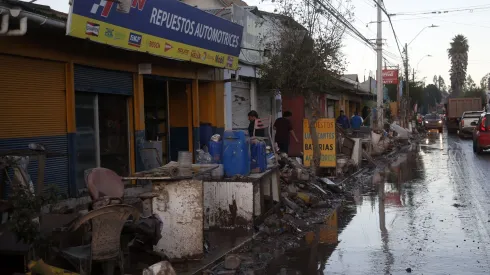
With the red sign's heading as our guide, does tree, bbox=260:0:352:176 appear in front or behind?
in front

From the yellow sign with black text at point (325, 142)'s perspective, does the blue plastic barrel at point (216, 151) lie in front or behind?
in front

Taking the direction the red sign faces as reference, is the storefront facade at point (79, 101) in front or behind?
in front

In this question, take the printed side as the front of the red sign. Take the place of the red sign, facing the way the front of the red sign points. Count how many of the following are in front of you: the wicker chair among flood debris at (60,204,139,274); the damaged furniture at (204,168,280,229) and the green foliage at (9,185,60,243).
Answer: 3

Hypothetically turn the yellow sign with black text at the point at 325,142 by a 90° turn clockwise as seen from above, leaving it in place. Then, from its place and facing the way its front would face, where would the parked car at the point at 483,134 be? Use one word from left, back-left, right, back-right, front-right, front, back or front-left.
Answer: back-right

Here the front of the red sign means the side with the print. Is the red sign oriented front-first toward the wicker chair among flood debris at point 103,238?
yes

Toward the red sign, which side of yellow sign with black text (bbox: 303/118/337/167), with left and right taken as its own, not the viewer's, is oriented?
back

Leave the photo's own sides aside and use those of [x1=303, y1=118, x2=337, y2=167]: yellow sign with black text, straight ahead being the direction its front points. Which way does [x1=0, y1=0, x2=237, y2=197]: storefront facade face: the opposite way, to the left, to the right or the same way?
to the left

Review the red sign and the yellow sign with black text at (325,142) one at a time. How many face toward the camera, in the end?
2

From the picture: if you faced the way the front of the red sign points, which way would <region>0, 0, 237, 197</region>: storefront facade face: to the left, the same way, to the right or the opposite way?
to the left

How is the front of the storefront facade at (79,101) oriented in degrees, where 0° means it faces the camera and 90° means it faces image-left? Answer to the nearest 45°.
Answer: approximately 315°

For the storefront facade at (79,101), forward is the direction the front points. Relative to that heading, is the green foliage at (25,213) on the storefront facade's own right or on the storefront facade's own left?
on the storefront facade's own right

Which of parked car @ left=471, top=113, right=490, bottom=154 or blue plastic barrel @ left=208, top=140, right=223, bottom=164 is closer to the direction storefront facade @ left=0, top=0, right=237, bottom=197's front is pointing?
the blue plastic barrel

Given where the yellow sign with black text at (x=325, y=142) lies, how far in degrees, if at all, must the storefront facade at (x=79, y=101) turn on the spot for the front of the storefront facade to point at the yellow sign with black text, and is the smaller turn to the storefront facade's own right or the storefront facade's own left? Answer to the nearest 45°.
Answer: approximately 90° to the storefront facade's own left

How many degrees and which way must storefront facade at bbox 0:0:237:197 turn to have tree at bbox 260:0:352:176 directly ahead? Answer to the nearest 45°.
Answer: approximately 90° to its left
